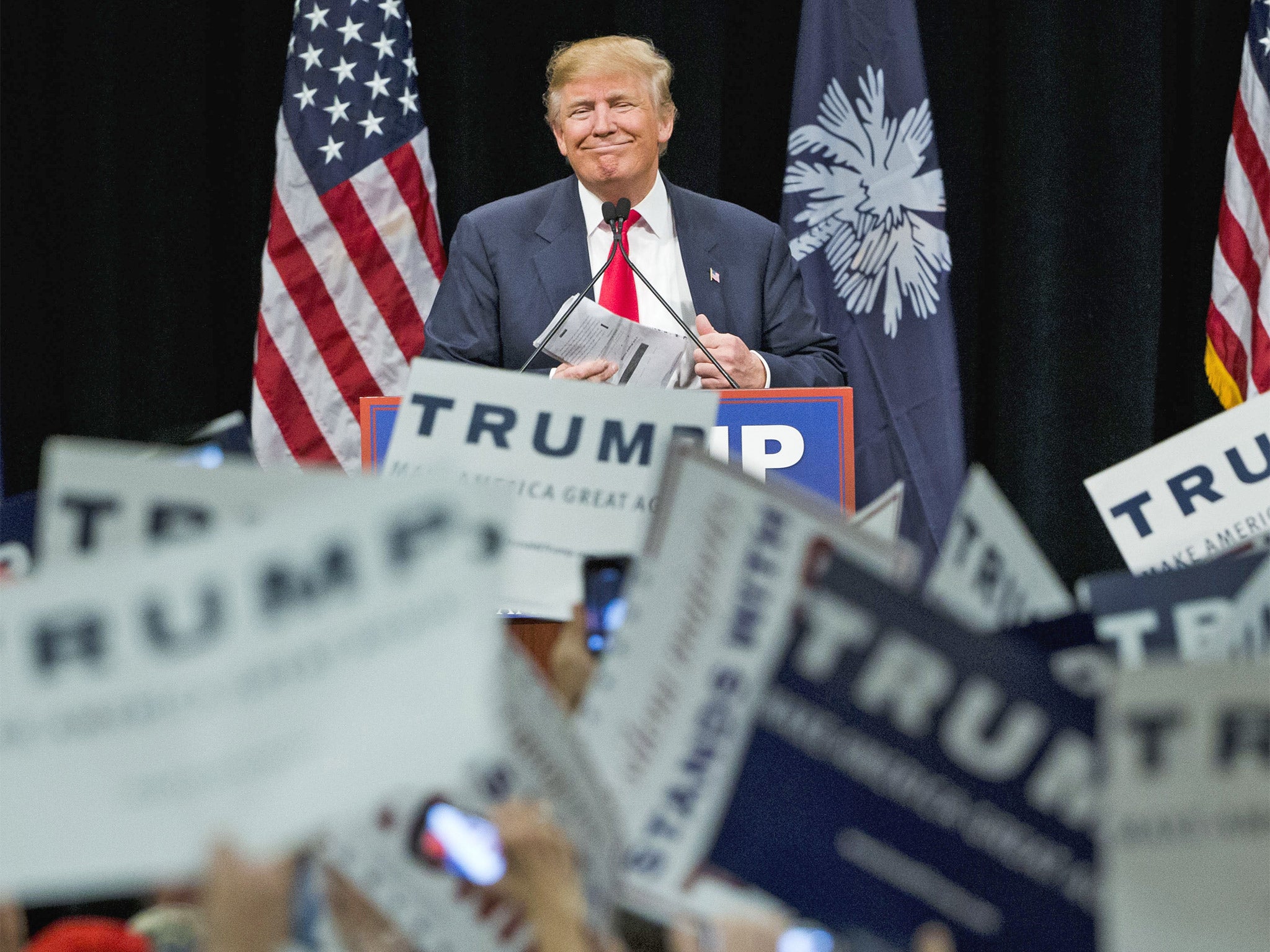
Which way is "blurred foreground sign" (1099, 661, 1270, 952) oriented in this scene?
toward the camera

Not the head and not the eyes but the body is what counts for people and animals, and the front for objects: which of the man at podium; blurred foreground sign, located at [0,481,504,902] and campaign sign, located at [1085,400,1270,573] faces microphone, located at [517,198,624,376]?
the man at podium

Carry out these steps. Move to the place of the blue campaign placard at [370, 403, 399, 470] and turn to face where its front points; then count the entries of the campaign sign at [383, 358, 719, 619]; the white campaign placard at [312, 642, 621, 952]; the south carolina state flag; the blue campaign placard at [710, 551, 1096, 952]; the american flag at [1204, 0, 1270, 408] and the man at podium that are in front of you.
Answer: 3

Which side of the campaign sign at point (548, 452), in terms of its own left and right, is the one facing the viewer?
front

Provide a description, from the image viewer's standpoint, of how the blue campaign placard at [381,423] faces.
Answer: facing the viewer

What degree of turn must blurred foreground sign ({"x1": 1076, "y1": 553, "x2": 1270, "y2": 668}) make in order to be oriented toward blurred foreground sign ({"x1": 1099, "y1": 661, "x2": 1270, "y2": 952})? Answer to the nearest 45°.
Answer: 0° — it already faces it

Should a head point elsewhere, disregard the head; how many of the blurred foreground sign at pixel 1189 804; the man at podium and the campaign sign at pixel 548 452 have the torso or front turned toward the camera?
3

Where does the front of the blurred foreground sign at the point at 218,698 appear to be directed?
toward the camera

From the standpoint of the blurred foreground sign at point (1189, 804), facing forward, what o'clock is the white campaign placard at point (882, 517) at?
The white campaign placard is roughly at 5 o'clock from the blurred foreground sign.
